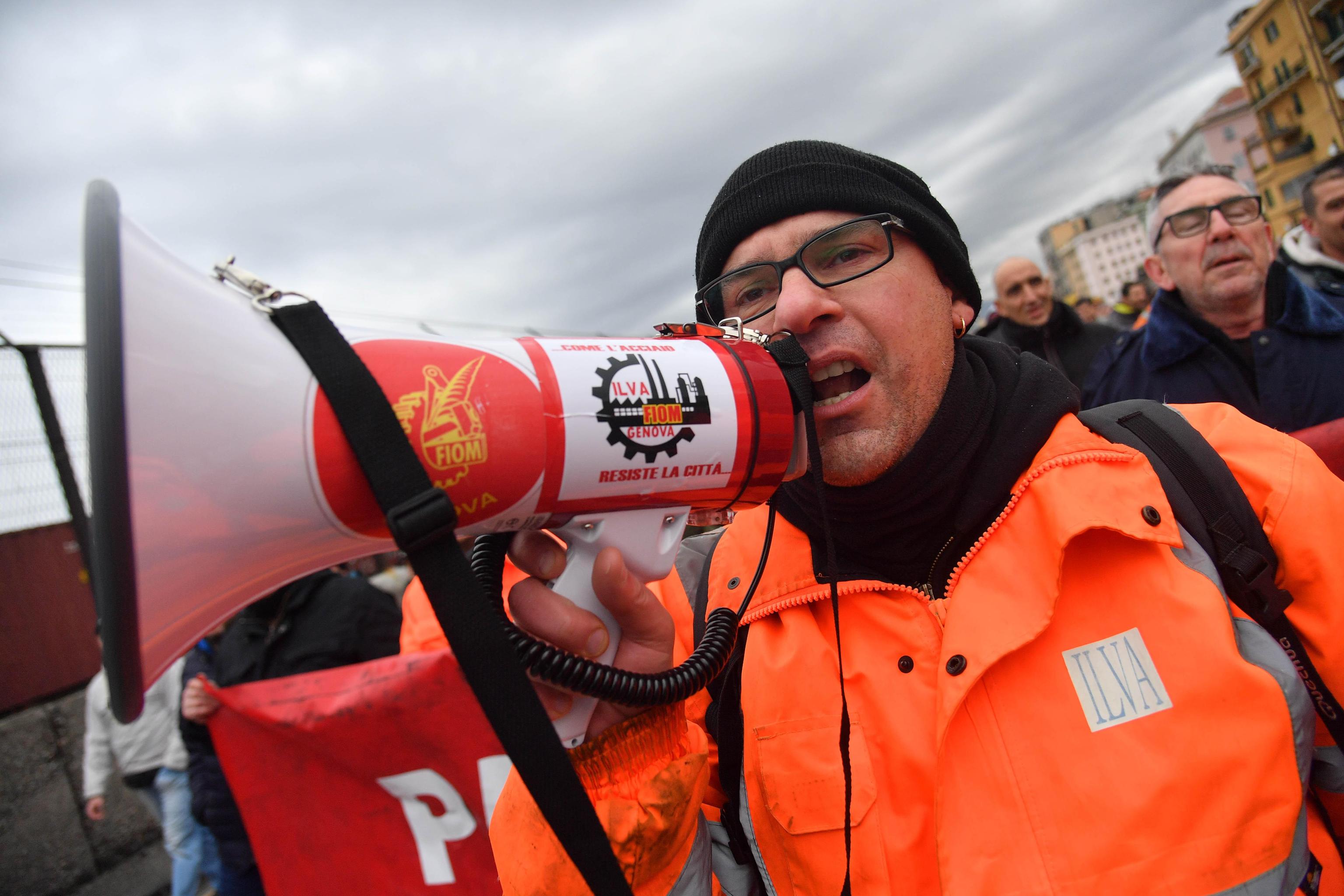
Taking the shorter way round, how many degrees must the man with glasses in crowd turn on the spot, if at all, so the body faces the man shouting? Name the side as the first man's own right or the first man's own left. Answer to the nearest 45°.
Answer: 0° — they already face them

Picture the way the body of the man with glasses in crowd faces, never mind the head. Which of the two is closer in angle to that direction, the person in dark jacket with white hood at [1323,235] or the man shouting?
the man shouting

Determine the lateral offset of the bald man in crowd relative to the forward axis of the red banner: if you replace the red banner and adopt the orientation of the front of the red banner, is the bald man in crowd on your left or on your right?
on your left

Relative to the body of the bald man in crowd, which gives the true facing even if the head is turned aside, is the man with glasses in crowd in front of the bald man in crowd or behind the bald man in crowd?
in front

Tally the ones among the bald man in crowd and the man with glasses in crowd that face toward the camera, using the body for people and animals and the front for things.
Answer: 2

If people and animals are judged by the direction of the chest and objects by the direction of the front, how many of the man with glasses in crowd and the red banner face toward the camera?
2

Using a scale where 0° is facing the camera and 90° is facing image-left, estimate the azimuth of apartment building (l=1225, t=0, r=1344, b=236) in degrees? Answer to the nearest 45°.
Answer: approximately 45°

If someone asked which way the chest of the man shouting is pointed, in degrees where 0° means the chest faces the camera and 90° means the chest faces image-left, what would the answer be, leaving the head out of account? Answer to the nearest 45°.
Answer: approximately 45°

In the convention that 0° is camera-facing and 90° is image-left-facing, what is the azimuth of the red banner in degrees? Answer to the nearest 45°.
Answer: approximately 0°

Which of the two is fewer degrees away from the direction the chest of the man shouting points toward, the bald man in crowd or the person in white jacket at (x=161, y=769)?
the person in white jacket

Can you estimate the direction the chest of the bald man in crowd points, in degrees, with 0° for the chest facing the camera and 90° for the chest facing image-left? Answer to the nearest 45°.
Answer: approximately 0°

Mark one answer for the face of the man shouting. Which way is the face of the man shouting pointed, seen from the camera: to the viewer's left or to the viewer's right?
to the viewer's left

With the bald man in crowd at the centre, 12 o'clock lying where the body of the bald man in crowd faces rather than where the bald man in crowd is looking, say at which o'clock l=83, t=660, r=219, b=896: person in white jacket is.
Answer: The person in white jacket is roughly at 2 o'clock from the bald man in crowd.
